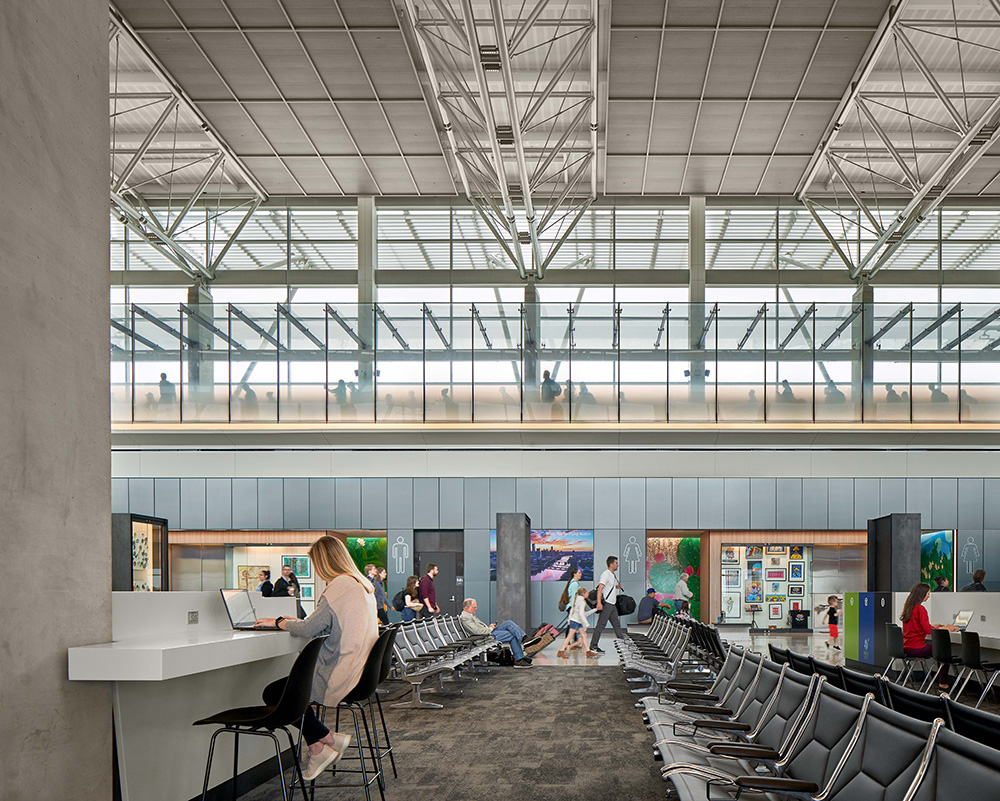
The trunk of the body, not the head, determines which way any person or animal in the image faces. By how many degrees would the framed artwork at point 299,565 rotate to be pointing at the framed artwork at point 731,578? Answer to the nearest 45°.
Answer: approximately 90° to its left

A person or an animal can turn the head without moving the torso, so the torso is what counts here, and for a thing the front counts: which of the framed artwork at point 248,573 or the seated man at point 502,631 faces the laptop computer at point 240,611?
the framed artwork

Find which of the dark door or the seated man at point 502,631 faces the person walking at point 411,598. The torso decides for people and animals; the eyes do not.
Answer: the dark door

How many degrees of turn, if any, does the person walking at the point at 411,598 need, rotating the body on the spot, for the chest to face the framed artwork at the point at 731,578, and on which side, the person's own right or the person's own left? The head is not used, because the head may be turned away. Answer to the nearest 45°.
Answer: approximately 45° to the person's own left

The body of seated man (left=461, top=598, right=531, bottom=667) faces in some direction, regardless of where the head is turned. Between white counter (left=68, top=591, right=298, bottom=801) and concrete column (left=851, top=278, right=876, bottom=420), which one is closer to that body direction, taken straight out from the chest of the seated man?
the concrete column

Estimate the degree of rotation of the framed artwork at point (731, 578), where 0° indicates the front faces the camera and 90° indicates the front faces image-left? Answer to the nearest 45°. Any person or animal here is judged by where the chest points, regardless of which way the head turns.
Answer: approximately 0°

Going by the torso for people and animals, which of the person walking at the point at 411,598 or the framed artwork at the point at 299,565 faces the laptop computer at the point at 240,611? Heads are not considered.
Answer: the framed artwork

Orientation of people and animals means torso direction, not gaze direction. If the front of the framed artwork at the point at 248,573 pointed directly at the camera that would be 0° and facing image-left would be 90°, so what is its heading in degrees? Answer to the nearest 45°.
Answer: approximately 0°

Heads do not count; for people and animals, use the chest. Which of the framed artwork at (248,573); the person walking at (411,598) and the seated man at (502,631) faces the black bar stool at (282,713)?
the framed artwork
